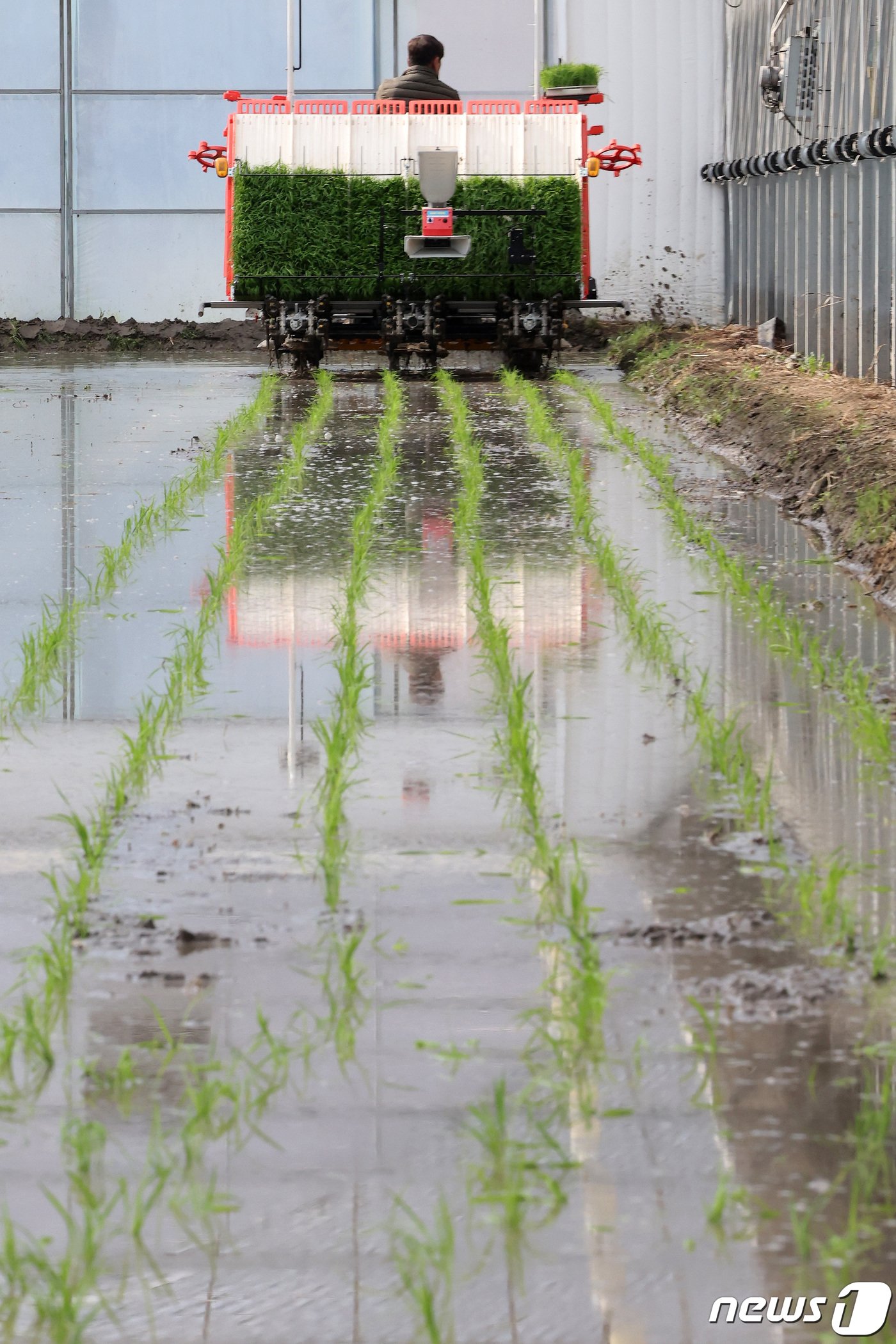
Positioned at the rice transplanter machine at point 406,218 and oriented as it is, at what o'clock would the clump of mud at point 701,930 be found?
The clump of mud is roughly at 6 o'clock from the rice transplanter machine.

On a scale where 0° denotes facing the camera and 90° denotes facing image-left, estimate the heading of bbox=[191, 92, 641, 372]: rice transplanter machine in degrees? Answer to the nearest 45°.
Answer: approximately 180°

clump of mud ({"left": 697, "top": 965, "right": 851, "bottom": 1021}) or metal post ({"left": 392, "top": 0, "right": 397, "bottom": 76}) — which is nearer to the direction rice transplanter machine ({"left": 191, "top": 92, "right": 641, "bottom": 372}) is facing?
the metal post

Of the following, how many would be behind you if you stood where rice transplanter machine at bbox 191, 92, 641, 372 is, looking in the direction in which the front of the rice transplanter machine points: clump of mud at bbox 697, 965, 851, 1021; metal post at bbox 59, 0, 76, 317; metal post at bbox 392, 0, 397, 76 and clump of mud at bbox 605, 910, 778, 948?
2

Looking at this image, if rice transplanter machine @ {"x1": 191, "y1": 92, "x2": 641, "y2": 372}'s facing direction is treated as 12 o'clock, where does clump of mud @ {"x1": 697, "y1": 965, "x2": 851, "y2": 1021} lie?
The clump of mud is roughly at 6 o'clock from the rice transplanter machine.

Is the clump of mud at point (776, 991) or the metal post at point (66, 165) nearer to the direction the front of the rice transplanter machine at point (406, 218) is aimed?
the metal post

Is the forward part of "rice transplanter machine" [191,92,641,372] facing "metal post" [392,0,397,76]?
yes

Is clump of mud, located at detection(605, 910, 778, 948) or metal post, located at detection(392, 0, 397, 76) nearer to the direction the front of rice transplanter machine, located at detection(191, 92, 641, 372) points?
the metal post
